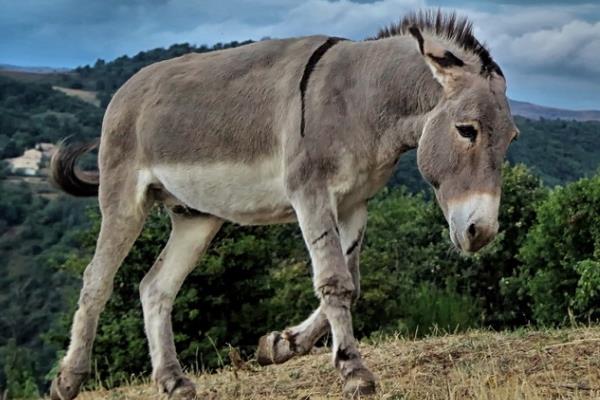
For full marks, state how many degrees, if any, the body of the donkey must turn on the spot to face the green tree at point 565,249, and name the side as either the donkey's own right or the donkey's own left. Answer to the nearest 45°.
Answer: approximately 45° to the donkey's own left

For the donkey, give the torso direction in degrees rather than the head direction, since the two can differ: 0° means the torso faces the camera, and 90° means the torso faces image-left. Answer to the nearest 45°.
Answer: approximately 270°
